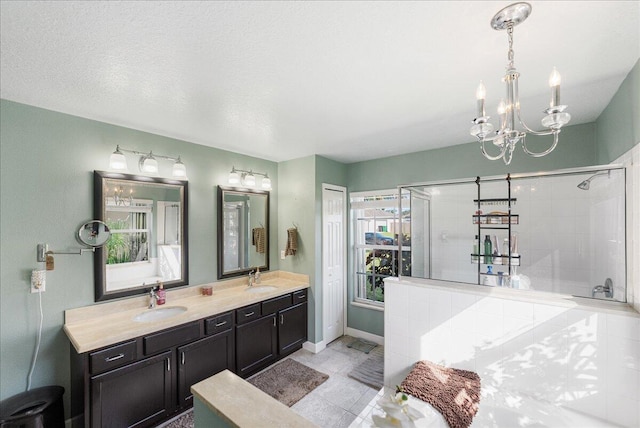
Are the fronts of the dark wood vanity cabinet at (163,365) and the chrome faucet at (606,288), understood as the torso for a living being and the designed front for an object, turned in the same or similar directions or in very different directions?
very different directions

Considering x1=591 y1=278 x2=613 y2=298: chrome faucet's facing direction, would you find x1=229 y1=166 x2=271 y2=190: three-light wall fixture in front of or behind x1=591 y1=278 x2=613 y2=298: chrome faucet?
in front

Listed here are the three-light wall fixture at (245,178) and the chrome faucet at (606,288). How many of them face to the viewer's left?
1

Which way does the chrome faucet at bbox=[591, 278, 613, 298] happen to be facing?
to the viewer's left

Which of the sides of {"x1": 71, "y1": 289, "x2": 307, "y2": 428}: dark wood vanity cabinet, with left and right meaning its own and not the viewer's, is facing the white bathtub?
front

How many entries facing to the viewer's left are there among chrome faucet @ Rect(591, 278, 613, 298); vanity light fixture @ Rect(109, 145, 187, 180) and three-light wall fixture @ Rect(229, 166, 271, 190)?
1

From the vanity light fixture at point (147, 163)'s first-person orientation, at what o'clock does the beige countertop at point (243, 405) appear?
The beige countertop is roughly at 1 o'clock from the vanity light fixture.

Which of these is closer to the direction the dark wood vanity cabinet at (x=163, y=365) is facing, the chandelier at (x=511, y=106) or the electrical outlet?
the chandelier
